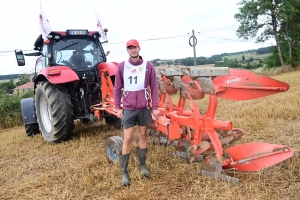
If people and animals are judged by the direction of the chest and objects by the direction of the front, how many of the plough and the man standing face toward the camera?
1

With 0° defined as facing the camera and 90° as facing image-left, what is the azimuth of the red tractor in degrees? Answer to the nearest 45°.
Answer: approximately 135°

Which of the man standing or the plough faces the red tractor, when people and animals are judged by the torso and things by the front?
the plough

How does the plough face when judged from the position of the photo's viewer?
facing away from the viewer and to the left of the viewer

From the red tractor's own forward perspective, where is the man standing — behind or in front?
behind

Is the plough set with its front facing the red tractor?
yes

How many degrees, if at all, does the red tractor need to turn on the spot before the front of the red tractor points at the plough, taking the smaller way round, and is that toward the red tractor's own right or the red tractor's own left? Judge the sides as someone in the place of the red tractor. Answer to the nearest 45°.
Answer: approximately 180°

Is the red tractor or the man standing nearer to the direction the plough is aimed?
the red tractor

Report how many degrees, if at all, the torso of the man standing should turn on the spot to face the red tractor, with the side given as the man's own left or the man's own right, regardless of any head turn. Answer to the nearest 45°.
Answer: approximately 135° to the man's own right
